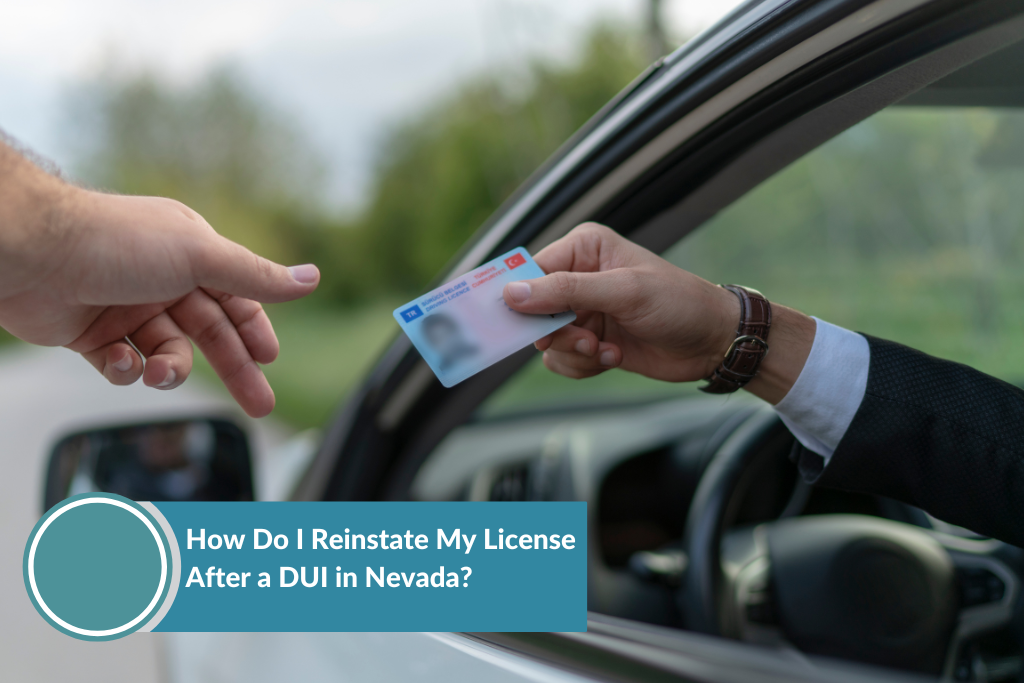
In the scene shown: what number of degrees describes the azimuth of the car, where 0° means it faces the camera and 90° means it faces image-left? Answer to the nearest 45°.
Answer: approximately 135°
